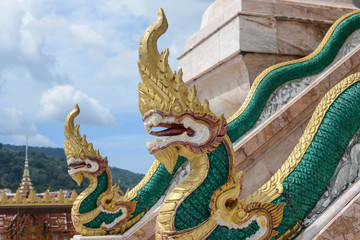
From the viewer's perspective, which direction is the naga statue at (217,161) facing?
to the viewer's left
